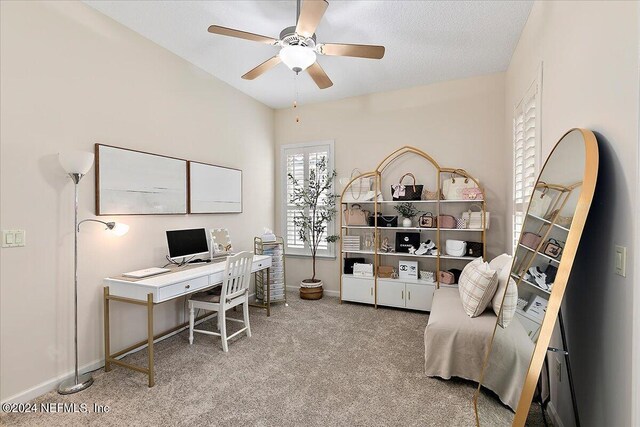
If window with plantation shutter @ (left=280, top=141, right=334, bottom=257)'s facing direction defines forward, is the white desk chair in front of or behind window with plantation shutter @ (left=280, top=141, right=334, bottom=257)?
in front

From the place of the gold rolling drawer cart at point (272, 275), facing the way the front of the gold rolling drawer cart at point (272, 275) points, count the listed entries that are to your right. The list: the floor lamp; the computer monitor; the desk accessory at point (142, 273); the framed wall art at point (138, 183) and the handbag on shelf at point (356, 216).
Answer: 4

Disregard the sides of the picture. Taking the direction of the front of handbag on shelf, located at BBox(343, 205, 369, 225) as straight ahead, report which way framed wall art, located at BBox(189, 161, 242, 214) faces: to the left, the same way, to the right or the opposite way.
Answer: to the left

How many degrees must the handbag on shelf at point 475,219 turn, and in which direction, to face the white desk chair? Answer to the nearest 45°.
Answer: approximately 45° to its right

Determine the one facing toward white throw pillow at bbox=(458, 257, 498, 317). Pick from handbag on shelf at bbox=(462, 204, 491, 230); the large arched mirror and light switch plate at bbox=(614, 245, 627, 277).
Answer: the handbag on shelf

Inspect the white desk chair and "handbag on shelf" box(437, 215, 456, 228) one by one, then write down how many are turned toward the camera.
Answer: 1

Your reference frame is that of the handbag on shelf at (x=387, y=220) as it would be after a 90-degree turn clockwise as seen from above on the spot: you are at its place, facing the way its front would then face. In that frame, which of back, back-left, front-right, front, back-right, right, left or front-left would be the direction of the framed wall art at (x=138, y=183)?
front-left

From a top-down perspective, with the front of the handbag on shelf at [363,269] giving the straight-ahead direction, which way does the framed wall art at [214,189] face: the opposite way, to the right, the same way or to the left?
to the left

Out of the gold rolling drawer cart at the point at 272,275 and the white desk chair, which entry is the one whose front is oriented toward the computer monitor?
the white desk chair

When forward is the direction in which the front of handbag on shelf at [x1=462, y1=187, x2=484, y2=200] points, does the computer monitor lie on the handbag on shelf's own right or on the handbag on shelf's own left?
on the handbag on shelf's own right

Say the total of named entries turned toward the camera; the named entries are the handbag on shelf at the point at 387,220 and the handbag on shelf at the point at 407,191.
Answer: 2

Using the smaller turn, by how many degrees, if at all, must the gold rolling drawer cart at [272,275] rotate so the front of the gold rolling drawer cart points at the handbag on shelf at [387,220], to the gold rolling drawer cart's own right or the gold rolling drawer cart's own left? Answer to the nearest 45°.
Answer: approximately 45° to the gold rolling drawer cart's own left

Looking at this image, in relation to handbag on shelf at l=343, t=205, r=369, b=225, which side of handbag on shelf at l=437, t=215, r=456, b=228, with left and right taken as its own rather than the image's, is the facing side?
right
